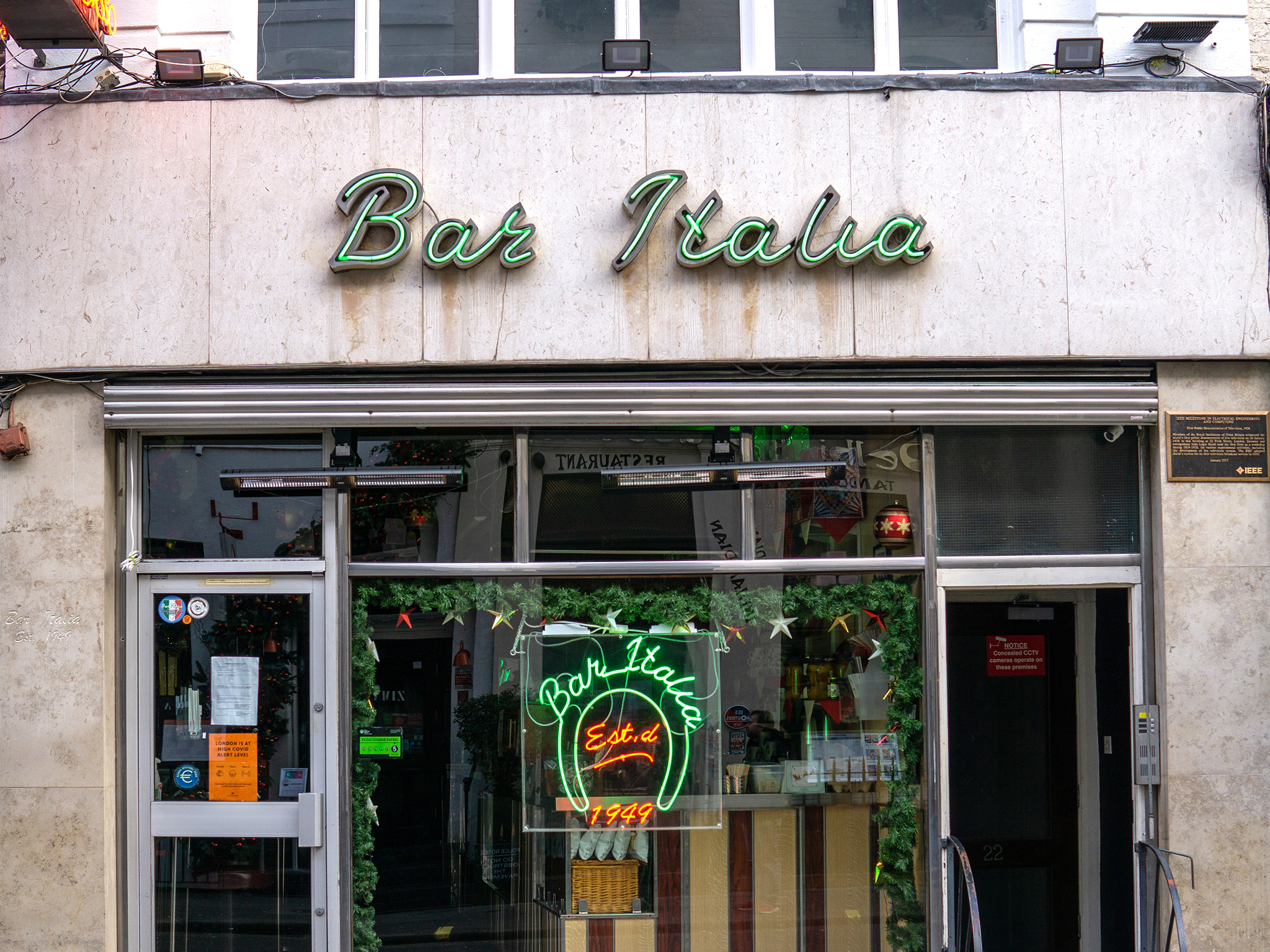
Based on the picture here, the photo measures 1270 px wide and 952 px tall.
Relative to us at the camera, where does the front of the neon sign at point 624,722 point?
facing the viewer

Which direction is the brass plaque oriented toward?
toward the camera

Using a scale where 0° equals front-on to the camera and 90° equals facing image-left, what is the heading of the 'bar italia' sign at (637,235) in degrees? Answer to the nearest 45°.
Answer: approximately 0°

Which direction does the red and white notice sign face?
toward the camera

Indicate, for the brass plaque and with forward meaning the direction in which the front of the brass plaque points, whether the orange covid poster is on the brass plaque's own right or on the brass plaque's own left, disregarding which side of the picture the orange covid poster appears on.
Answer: on the brass plaque's own right

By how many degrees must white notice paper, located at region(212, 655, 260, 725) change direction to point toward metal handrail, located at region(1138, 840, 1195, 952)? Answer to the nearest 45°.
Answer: approximately 45° to its left

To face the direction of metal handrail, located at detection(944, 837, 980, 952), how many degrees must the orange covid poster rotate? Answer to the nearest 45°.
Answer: approximately 90° to its left

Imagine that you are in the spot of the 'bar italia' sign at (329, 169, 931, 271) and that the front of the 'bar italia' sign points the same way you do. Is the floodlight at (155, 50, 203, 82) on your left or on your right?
on your right

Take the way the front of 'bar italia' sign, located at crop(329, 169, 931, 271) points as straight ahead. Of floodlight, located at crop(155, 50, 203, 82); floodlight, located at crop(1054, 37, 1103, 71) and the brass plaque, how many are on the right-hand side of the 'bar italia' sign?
1

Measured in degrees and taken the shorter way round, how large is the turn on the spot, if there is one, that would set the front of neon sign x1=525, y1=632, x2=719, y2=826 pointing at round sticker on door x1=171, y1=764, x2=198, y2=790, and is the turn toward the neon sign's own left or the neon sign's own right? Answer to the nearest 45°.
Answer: approximately 90° to the neon sign's own right
